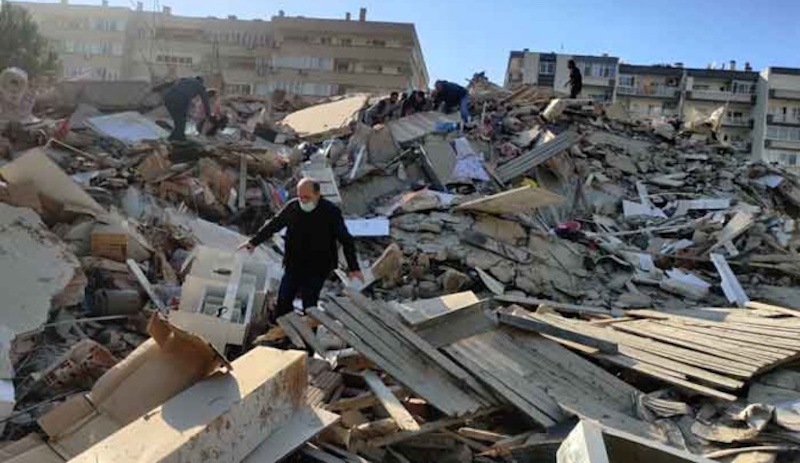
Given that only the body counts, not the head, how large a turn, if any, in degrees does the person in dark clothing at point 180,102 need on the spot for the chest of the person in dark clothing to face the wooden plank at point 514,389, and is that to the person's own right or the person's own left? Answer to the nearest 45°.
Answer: approximately 90° to the person's own right

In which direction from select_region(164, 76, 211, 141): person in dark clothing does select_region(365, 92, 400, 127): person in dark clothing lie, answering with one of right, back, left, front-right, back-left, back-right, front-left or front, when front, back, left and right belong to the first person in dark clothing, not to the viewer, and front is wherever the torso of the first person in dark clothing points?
front-left

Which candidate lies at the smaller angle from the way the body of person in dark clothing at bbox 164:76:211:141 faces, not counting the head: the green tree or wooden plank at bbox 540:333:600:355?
the wooden plank

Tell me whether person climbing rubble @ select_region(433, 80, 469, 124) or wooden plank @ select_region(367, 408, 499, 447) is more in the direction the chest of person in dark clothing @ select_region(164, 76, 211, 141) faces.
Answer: the person climbing rubble

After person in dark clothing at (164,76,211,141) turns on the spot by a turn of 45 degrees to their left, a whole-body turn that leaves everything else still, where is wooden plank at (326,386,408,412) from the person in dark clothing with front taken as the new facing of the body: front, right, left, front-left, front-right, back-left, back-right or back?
back-right

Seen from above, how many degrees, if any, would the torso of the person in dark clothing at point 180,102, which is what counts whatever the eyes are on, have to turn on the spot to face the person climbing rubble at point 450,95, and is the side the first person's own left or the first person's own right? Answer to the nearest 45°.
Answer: approximately 45° to the first person's own left

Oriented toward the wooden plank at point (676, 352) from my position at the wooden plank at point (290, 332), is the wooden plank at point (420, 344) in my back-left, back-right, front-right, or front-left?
front-right

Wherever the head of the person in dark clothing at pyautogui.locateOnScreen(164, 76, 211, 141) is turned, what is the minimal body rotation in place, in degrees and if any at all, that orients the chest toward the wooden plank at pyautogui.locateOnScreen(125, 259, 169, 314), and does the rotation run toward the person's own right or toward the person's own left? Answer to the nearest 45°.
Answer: approximately 90° to the person's own right

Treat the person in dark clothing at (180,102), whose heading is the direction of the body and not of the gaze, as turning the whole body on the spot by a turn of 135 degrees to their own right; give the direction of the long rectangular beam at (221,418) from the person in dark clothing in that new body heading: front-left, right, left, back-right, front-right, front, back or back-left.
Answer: front-left

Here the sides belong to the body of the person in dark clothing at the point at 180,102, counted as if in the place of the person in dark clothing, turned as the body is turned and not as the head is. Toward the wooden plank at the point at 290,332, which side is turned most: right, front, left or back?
right

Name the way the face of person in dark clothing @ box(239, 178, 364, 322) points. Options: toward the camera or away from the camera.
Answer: toward the camera

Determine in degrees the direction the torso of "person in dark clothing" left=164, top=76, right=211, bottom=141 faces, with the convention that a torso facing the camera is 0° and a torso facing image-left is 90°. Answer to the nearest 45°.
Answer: approximately 270°

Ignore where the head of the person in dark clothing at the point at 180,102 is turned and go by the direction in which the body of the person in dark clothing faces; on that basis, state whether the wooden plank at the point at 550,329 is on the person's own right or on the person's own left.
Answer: on the person's own right

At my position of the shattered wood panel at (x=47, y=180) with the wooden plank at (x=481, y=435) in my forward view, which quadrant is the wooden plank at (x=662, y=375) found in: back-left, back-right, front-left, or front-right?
front-left

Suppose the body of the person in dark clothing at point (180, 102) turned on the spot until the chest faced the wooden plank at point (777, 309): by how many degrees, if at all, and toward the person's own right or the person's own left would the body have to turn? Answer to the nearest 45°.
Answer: approximately 45° to the person's own right

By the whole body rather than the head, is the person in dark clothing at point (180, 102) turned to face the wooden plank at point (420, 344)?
no

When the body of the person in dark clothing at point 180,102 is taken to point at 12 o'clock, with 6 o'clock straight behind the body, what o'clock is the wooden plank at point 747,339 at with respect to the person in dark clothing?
The wooden plank is roughly at 2 o'clock from the person in dark clothing.

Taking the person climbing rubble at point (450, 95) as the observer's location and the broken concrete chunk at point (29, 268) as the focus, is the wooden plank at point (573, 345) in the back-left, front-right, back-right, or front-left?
front-left
